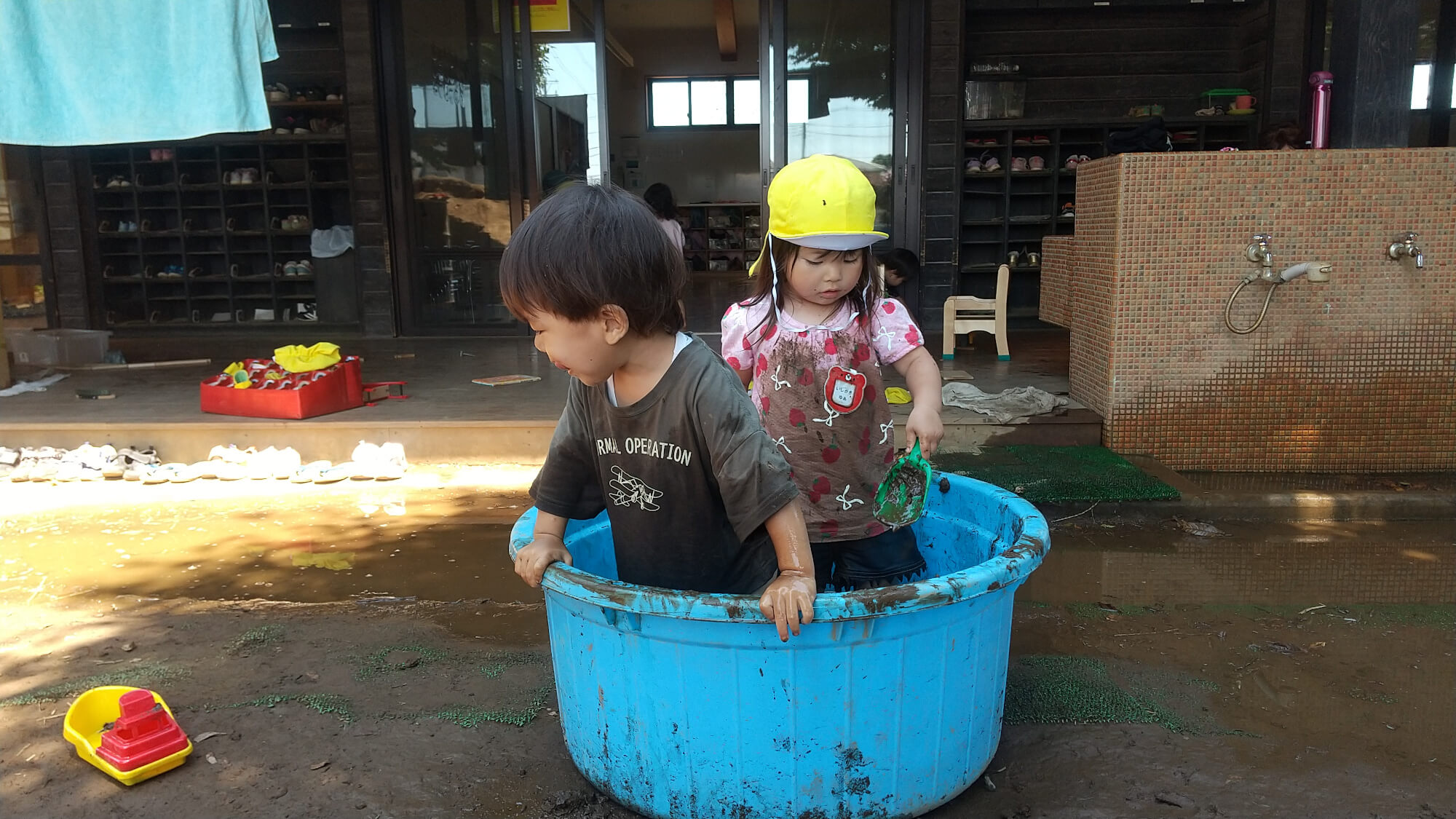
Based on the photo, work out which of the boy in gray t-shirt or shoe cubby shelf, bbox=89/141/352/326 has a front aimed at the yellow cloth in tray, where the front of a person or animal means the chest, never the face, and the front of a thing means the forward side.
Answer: the shoe cubby shelf

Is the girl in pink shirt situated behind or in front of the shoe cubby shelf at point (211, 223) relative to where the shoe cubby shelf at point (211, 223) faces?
in front

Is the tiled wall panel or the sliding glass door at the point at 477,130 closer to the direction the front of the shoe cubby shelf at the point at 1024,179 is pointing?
the tiled wall panel

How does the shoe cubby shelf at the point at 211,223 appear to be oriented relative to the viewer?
toward the camera

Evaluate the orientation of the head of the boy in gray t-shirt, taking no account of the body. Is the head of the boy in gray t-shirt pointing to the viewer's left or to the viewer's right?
to the viewer's left

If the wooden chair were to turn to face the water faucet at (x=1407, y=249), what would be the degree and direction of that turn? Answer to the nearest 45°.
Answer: approximately 135° to its left

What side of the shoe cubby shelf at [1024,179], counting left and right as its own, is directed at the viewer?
front

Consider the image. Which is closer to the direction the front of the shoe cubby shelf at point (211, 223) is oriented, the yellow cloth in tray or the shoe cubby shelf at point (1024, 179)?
the yellow cloth in tray

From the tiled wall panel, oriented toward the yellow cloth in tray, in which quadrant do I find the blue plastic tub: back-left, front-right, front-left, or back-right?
front-left

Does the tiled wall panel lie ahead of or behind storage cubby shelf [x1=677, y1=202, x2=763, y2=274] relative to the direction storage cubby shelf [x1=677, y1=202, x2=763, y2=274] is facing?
ahead

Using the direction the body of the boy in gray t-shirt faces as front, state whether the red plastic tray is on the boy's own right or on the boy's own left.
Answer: on the boy's own right

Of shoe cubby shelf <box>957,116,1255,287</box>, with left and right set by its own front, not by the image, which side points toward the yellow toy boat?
front

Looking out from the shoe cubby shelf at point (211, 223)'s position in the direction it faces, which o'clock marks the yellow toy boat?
The yellow toy boat is roughly at 12 o'clock from the shoe cubby shelf.

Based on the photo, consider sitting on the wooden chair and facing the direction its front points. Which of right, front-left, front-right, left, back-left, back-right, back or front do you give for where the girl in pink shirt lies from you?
left

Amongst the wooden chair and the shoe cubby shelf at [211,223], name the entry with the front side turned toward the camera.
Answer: the shoe cubby shelf
